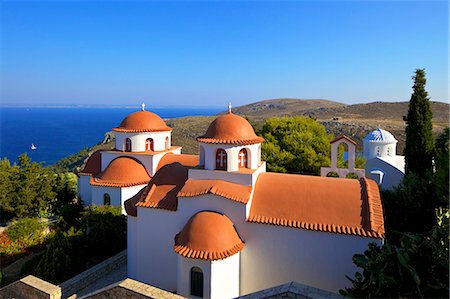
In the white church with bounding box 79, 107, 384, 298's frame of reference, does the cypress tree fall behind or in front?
in front

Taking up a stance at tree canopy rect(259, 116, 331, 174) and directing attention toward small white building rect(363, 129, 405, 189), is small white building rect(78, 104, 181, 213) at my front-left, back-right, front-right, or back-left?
back-right
